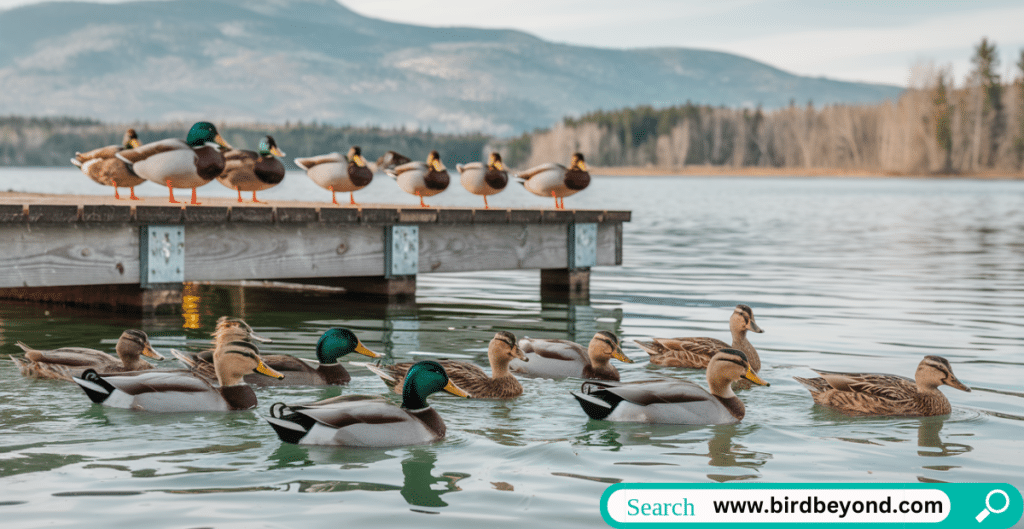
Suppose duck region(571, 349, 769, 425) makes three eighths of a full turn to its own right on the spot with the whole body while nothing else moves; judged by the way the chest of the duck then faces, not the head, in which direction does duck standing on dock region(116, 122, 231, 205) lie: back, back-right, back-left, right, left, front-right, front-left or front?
right

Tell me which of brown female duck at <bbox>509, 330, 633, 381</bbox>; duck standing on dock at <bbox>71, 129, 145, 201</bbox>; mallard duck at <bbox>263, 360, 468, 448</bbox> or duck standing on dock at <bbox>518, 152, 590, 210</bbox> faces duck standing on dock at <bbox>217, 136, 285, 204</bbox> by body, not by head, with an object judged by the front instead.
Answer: duck standing on dock at <bbox>71, 129, 145, 201</bbox>

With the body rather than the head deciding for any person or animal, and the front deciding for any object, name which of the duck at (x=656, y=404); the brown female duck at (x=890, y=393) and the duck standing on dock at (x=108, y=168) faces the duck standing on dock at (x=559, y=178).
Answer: the duck standing on dock at (x=108, y=168)

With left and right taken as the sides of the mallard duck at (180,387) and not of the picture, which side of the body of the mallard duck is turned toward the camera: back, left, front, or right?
right

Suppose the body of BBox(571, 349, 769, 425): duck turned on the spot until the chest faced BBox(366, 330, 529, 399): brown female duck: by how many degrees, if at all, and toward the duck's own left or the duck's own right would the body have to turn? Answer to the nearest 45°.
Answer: approximately 135° to the duck's own left

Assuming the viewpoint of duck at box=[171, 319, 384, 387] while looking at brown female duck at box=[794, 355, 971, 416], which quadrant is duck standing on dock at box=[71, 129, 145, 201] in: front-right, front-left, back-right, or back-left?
back-left

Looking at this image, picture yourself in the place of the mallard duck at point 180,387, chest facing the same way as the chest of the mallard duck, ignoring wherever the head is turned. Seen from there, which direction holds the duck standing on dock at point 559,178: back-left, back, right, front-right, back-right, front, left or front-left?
front-left

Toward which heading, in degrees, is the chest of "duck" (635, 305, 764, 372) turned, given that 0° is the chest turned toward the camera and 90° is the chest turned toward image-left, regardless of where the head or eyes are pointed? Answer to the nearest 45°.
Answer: approximately 270°

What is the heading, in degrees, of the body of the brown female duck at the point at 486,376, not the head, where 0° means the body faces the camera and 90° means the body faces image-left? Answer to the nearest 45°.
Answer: approximately 270°

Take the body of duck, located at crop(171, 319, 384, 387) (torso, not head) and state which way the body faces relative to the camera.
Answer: to the viewer's right

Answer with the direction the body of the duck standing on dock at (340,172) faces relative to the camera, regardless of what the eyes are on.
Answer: to the viewer's right

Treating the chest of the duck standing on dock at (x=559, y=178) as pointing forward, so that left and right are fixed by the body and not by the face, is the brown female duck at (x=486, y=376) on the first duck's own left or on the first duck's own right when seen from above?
on the first duck's own right

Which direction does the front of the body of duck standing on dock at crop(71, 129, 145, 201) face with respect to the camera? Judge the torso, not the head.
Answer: to the viewer's right

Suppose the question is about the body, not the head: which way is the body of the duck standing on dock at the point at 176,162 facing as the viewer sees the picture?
to the viewer's right

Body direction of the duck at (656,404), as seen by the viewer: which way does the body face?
to the viewer's right

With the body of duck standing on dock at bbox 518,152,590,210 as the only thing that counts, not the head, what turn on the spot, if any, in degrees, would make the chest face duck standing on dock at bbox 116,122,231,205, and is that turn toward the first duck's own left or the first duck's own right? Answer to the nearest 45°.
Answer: approximately 135° to the first duck's own right

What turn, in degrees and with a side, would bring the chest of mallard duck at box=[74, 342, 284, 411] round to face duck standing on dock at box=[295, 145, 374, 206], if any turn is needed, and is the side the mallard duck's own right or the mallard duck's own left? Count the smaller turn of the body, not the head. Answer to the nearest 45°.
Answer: approximately 90° to the mallard duck's own left

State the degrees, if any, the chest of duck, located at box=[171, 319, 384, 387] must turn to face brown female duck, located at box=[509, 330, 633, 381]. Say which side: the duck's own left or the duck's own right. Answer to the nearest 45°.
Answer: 0° — it already faces it

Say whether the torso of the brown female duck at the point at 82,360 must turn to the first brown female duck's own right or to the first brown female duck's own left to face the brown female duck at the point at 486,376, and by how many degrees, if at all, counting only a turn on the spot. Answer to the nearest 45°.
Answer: approximately 45° to the first brown female duck's own right

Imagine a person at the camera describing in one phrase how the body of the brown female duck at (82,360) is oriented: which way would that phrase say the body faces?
to the viewer's right

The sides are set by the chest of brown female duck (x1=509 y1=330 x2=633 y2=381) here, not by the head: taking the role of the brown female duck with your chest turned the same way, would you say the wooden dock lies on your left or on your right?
on your left
